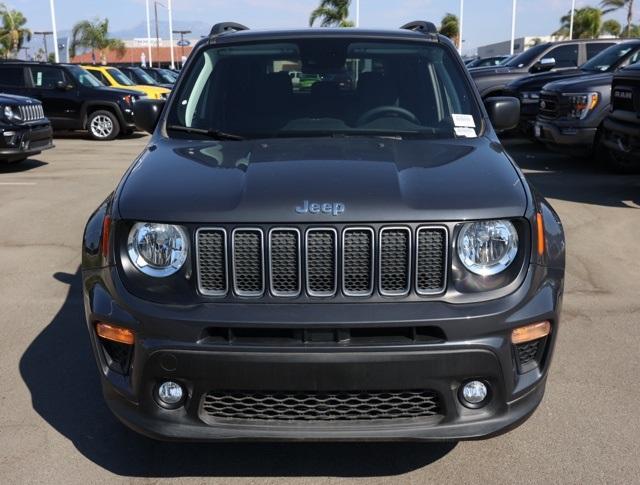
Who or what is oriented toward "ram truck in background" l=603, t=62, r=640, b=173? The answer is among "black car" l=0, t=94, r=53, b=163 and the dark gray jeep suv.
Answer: the black car

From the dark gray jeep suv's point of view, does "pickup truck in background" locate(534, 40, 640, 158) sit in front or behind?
behind

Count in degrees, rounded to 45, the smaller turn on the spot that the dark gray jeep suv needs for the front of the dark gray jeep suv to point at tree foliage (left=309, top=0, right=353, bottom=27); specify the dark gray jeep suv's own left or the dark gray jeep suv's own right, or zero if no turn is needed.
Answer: approximately 180°

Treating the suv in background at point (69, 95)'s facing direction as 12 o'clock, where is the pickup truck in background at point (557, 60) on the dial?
the pickup truck in background at point (557, 60) is roughly at 1 o'clock from the suv in background at point (69, 95).

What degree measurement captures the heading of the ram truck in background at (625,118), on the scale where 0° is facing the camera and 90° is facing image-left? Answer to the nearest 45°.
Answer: approximately 45°

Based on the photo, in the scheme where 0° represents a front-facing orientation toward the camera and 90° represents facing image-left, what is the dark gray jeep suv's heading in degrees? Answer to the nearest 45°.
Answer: approximately 0°

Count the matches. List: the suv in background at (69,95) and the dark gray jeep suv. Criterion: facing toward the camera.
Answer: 1

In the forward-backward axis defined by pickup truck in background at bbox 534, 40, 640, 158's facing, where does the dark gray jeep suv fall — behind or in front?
in front

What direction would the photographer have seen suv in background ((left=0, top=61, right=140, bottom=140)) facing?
facing to the right of the viewer

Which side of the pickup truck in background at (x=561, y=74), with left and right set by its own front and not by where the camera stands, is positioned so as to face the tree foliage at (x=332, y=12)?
right

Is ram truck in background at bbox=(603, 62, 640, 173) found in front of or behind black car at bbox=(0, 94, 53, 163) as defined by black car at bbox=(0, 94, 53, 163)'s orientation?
in front

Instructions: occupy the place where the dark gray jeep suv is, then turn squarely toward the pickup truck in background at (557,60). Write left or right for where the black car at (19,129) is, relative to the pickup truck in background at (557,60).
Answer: left

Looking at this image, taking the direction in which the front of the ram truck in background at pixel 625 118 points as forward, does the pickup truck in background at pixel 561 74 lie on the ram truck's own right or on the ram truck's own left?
on the ram truck's own right

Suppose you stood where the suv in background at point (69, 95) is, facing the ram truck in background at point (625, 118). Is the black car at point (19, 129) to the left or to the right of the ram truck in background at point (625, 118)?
right
